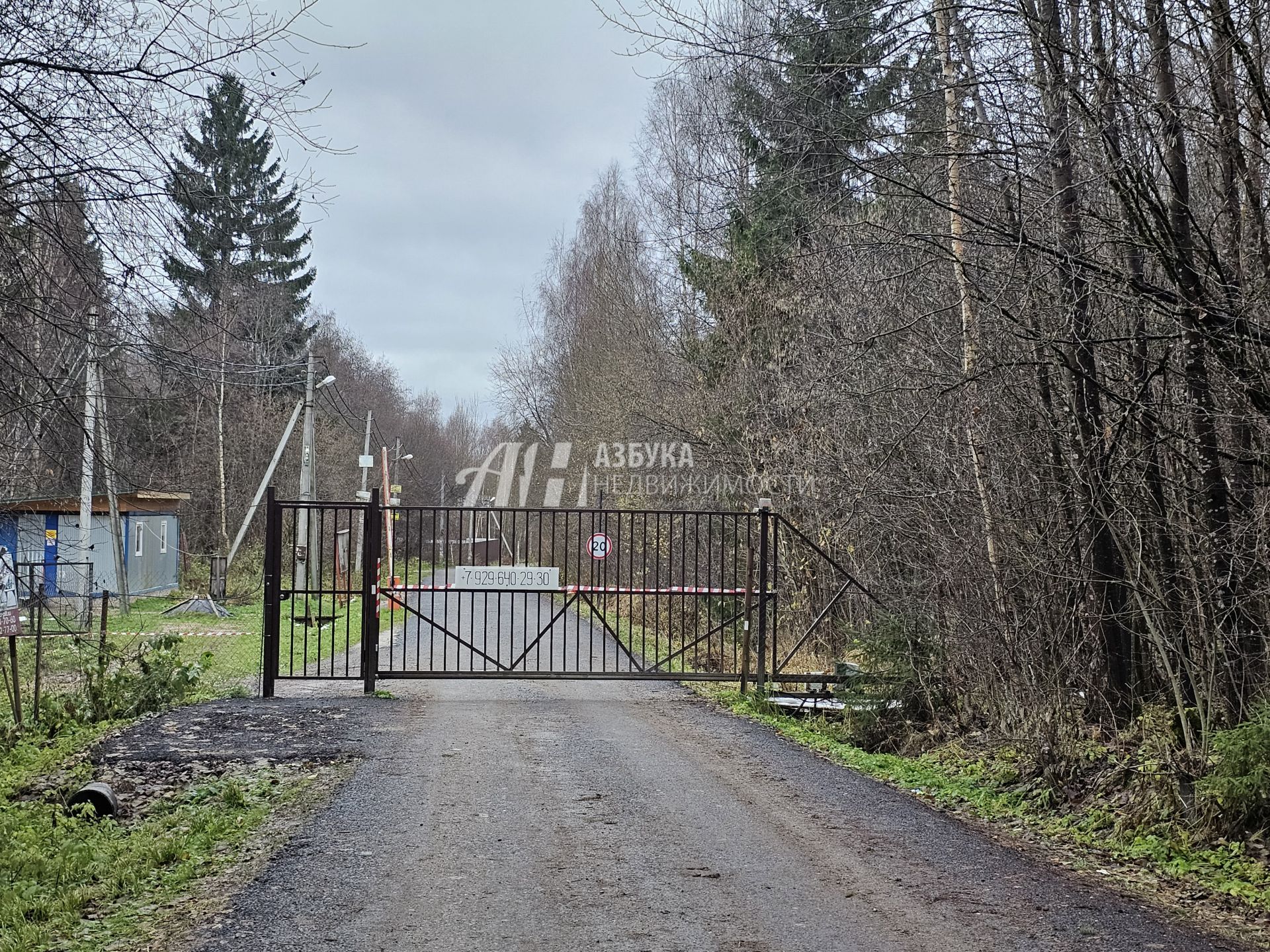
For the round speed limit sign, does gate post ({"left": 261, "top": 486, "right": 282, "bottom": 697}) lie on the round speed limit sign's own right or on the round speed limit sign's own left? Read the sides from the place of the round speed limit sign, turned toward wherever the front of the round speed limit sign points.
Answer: on the round speed limit sign's own right

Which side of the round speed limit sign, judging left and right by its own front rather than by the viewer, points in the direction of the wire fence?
right

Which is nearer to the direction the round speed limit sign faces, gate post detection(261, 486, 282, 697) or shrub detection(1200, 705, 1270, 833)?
the shrub

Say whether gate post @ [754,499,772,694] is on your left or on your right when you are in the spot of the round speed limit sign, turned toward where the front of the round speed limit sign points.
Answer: on your left

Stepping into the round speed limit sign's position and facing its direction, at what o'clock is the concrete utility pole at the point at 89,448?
The concrete utility pole is roughly at 3 o'clock from the round speed limit sign.

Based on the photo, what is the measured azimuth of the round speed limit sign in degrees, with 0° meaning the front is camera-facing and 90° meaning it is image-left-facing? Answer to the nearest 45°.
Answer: approximately 0°

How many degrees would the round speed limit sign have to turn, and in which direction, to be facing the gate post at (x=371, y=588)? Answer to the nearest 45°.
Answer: approximately 45° to its right
